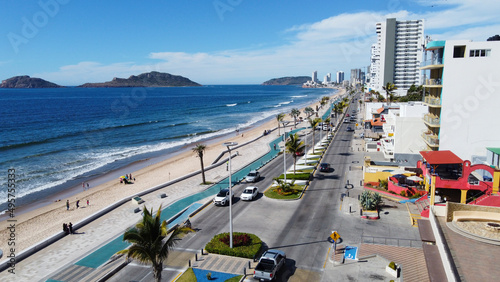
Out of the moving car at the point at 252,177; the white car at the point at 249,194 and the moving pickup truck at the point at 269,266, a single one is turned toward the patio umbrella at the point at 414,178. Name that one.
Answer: the moving pickup truck at the point at 269,266

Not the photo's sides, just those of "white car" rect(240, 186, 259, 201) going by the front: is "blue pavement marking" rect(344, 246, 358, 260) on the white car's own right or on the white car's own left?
on the white car's own left

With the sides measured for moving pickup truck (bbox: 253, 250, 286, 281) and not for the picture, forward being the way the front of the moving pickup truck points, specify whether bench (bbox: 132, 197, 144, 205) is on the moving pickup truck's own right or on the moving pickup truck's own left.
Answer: on the moving pickup truck's own left

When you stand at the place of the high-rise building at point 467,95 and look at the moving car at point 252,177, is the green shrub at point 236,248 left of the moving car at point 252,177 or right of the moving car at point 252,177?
left

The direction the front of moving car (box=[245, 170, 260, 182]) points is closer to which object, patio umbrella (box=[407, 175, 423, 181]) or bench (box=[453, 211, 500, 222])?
the bench

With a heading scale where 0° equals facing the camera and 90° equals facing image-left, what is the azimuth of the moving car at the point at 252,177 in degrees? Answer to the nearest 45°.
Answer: approximately 45°

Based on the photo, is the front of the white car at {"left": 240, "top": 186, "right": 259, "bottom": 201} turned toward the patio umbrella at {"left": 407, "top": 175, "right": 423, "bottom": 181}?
no

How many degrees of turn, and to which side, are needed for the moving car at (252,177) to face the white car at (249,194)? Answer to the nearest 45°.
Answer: approximately 45° to its left

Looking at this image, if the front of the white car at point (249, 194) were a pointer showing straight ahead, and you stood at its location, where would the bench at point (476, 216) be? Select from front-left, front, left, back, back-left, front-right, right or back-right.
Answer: left

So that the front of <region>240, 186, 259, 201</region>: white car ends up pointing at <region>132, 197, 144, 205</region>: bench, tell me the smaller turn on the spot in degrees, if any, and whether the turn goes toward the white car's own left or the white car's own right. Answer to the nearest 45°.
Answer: approximately 45° to the white car's own right

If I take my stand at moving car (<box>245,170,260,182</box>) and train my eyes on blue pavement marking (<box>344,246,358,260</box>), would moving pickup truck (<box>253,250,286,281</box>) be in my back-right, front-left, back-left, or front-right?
front-right
